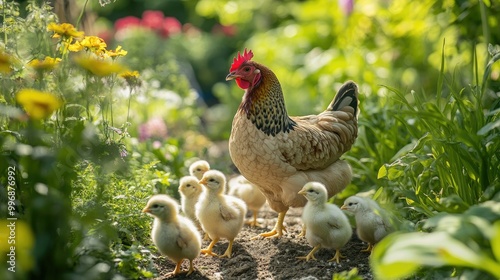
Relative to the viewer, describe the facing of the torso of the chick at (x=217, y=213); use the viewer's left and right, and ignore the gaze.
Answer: facing the viewer and to the left of the viewer

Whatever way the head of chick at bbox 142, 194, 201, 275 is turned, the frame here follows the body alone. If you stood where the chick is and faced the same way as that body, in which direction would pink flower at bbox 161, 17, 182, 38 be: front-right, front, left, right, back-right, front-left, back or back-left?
back-right

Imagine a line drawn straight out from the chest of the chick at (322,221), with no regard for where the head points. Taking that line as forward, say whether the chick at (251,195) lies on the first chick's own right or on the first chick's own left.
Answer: on the first chick's own right

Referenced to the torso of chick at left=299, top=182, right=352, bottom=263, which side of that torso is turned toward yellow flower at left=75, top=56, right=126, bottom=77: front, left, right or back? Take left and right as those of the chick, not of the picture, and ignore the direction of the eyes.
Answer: front

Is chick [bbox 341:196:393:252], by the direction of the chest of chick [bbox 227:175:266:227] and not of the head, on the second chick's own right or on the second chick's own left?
on the second chick's own left

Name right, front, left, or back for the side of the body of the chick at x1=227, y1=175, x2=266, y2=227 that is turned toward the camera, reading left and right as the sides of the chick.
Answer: left

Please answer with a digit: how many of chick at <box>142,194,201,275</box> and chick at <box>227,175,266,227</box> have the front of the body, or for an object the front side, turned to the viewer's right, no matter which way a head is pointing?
0

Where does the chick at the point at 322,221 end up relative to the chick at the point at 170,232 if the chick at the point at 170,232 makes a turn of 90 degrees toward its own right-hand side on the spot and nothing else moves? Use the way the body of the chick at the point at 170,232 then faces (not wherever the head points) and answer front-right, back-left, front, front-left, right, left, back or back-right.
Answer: back-right

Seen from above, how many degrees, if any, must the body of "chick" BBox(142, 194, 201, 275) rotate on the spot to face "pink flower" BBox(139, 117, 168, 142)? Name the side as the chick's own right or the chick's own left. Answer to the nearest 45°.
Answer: approximately 135° to the chick's own right
